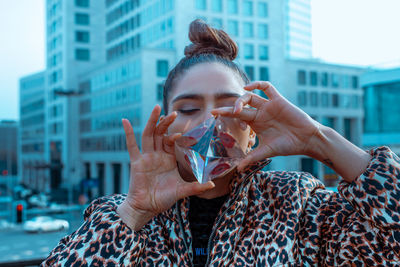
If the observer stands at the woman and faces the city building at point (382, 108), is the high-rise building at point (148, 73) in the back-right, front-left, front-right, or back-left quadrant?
front-left

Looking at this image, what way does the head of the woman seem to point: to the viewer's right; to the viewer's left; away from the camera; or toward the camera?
toward the camera

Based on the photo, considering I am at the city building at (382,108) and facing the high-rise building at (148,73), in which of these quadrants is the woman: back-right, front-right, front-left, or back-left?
back-left

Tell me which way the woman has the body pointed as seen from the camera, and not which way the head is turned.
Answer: toward the camera

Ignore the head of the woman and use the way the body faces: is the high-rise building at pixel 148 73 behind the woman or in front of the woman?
behind

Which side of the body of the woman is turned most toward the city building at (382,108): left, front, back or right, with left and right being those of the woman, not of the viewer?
back
